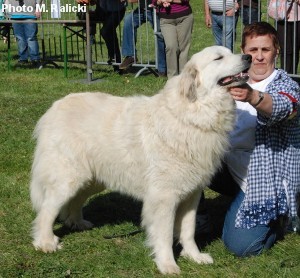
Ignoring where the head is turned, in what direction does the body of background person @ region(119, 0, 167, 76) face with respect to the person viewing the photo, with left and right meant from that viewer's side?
facing the viewer and to the left of the viewer

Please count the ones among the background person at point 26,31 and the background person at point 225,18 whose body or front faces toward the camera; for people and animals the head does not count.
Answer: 2

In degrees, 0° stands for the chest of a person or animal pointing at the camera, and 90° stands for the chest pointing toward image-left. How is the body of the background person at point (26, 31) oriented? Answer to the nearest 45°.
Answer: approximately 0°

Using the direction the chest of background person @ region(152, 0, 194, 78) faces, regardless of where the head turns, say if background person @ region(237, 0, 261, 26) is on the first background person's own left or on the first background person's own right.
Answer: on the first background person's own left

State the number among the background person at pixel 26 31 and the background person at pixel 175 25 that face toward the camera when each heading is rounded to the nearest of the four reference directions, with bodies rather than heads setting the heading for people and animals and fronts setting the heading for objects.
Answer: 2

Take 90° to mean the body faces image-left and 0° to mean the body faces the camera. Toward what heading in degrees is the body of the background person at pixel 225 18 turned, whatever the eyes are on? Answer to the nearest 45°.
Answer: approximately 0°

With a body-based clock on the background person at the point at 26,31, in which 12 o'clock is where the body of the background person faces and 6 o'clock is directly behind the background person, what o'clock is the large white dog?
The large white dog is roughly at 12 o'clock from the background person.

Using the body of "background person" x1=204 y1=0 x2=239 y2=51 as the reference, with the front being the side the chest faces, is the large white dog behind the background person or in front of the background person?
in front

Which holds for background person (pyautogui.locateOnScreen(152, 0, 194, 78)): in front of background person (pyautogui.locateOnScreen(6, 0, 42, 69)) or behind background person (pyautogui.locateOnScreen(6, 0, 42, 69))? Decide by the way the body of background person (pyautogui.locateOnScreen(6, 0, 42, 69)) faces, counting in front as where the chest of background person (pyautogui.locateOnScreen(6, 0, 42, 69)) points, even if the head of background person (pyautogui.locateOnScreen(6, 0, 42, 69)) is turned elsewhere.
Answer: in front
